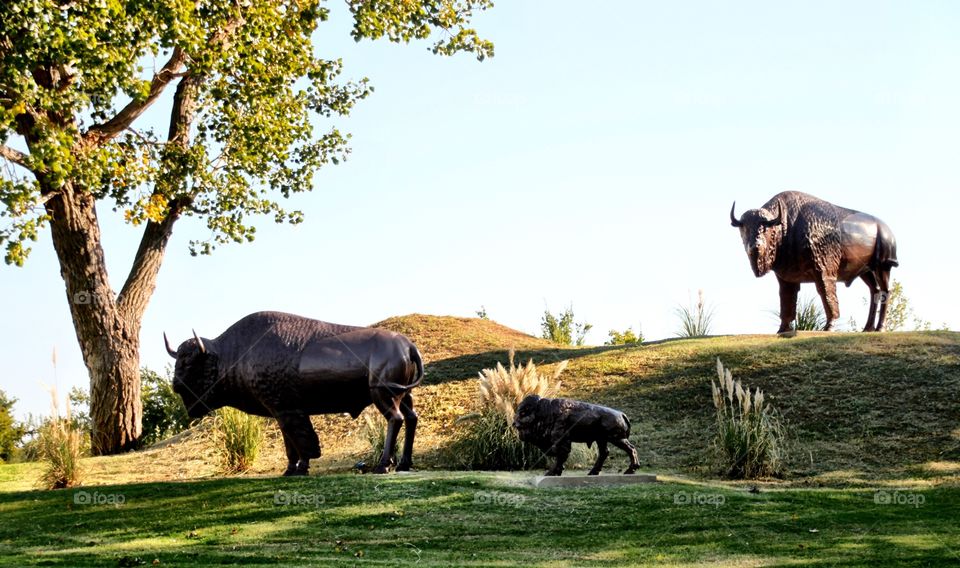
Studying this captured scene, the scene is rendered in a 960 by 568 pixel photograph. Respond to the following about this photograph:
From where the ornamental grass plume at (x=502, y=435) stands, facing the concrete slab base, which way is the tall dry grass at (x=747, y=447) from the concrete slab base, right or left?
left

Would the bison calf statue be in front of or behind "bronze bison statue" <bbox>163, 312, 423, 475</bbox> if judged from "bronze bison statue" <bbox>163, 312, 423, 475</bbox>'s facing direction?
behind

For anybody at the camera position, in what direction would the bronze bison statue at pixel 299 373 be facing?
facing to the left of the viewer

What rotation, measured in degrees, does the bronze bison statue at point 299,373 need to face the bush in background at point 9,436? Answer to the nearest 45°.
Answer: approximately 45° to its right

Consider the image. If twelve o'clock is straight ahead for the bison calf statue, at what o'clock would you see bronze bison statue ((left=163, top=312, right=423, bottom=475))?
The bronze bison statue is roughly at 12 o'clock from the bison calf statue.

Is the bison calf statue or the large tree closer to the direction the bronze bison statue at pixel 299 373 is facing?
the large tree

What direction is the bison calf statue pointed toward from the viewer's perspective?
to the viewer's left

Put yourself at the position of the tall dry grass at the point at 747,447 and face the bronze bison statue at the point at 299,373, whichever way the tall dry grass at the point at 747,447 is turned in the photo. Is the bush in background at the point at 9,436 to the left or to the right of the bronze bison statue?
right

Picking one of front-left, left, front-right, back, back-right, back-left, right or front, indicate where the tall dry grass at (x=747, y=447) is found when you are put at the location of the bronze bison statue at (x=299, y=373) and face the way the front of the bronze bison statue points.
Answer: back

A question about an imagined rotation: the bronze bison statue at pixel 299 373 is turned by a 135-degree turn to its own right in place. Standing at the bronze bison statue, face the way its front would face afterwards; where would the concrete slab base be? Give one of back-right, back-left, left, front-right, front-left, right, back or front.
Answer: front-right

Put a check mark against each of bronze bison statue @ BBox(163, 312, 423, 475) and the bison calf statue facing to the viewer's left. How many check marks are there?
2

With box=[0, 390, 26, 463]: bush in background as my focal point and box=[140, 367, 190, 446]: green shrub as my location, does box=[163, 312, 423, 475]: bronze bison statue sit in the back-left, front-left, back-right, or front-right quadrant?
back-left

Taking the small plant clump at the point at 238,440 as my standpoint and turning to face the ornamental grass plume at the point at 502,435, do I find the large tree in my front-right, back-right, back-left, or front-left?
back-left

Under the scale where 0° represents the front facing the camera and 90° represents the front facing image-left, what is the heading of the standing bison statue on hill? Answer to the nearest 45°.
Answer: approximately 45°
